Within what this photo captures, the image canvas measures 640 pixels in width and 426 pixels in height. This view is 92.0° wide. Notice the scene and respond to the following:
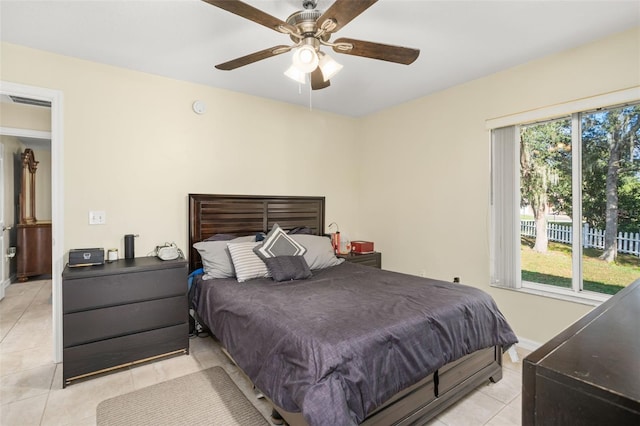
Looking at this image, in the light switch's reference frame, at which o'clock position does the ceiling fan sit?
The ceiling fan is roughly at 11 o'clock from the light switch.

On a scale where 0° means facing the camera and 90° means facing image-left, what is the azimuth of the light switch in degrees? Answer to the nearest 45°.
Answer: approximately 0°

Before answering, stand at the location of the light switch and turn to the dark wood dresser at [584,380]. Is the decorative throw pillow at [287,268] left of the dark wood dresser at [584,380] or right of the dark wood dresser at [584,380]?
left

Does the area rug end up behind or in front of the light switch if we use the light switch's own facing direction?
in front

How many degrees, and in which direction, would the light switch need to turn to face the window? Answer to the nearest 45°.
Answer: approximately 45° to its left

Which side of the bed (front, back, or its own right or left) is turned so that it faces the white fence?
left

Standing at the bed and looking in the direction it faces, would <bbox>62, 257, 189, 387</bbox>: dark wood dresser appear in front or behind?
behind

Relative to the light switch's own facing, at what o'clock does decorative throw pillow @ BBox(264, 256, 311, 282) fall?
The decorative throw pillow is roughly at 10 o'clock from the light switch.

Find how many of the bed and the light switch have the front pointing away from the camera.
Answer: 0

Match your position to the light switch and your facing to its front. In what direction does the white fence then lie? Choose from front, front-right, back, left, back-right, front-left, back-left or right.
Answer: front-left

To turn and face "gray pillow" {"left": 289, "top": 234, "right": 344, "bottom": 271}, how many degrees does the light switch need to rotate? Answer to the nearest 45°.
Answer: approximately 90° to its left

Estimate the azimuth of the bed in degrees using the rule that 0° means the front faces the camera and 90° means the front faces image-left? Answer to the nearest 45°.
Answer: approximately 315°

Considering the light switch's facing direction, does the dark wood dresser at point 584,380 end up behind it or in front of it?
in front
